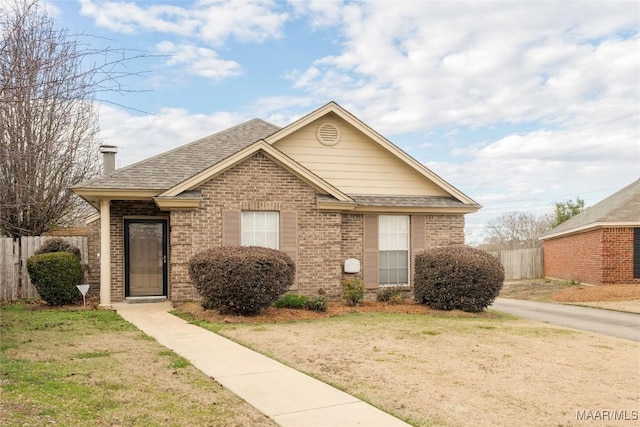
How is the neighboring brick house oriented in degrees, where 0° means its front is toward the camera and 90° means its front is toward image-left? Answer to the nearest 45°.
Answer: approximately 0°

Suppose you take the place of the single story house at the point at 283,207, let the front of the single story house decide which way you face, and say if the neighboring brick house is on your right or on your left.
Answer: on your left

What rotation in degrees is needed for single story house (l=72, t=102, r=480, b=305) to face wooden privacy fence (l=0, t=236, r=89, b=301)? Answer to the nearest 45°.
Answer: approximately 90° to its right

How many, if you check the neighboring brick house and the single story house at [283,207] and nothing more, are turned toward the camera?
2

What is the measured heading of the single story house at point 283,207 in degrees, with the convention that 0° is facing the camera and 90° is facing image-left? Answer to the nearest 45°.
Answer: approximately 0°

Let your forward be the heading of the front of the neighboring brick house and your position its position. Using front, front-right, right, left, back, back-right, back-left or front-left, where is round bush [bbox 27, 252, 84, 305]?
front-right

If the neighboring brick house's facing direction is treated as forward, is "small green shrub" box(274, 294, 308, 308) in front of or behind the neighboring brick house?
in front

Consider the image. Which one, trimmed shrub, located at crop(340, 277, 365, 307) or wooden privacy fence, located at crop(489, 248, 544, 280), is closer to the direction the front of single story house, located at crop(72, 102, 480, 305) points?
the trimmed shrub

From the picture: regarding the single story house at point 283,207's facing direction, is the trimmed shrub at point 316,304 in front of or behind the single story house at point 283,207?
in front

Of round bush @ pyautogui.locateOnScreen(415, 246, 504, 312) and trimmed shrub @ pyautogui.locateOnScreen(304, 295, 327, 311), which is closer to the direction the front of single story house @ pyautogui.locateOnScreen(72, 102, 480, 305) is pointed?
the trimmed shrub
